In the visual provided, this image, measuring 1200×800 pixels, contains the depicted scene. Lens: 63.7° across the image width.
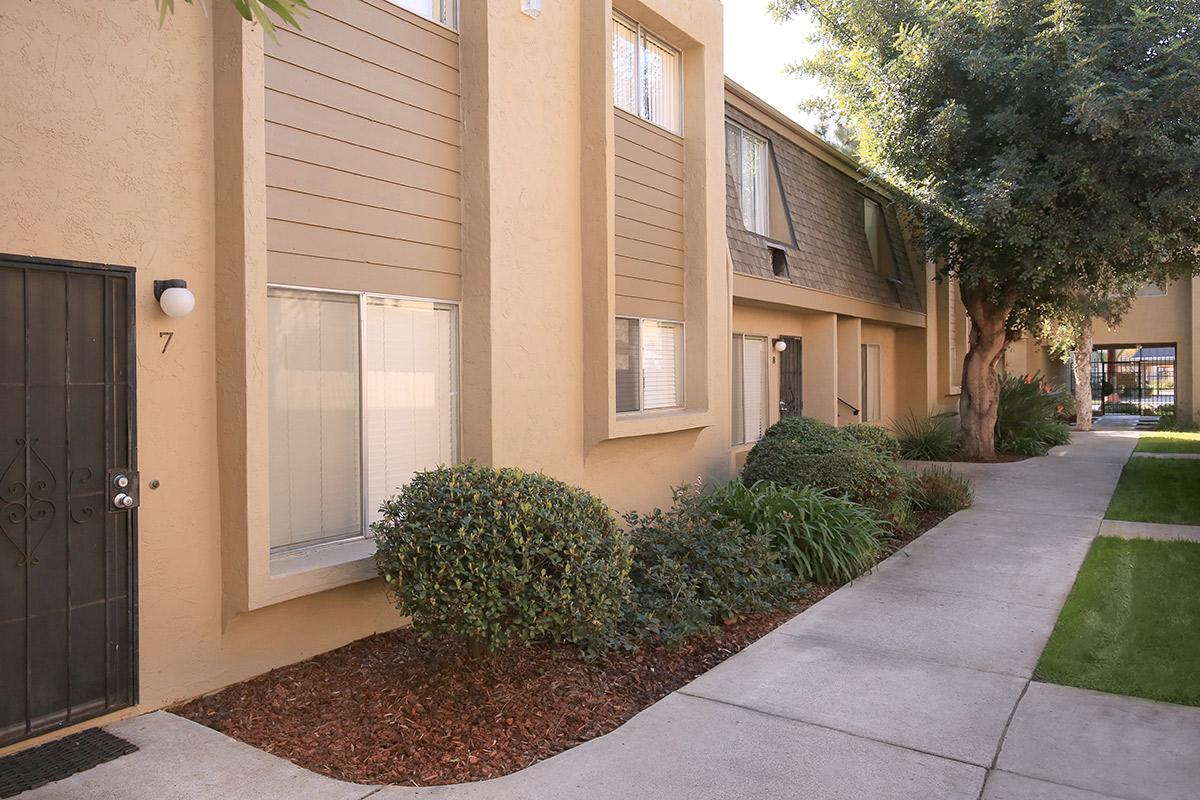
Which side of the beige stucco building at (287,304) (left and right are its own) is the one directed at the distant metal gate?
left

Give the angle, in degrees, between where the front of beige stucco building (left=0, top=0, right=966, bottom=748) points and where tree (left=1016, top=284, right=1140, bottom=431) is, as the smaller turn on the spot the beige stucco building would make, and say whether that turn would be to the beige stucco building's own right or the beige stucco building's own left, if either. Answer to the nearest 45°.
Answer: approximately 90° to the beige stucco building's own left

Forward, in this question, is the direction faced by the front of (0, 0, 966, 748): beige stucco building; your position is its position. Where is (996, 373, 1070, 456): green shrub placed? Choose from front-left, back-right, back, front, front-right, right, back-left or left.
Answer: left

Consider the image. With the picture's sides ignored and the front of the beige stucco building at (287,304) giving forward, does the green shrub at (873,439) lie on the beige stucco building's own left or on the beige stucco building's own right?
on the beige stucco building's own left

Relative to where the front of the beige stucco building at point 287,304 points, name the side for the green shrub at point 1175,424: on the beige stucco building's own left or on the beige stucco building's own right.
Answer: on the beige stucco building's own left

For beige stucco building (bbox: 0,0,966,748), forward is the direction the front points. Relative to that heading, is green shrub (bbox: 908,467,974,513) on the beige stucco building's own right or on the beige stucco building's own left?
on the beige stucco building's own left

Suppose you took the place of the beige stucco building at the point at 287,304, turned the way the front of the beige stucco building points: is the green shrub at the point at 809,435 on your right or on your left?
on your left
